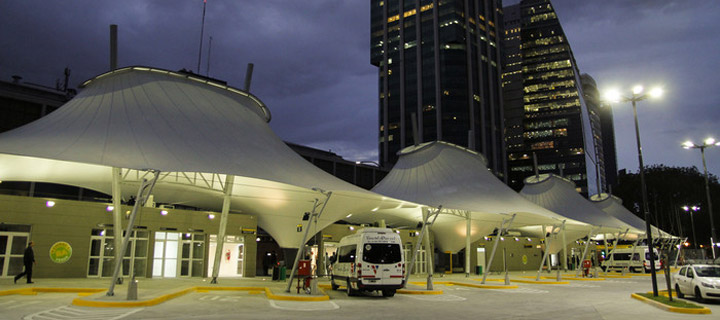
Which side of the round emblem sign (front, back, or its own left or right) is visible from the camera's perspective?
front

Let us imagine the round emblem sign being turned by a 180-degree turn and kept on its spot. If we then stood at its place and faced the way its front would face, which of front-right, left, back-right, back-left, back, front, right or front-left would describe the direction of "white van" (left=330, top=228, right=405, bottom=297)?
back-right

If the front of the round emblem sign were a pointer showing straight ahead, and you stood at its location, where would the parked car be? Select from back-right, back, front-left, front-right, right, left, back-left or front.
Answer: front-left

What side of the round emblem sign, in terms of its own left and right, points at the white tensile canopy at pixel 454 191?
left

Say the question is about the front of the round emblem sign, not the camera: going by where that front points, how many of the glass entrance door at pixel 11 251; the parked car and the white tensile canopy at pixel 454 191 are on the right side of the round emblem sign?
1

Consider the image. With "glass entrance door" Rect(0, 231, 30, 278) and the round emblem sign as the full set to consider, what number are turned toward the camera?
2

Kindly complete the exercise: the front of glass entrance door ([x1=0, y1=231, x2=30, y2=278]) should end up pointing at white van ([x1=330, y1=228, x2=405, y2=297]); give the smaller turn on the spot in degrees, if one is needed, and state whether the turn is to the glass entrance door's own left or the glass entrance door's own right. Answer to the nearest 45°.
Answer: approximately 45° to the glass entrance door's own left

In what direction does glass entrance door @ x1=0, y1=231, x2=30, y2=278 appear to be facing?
toward the camera

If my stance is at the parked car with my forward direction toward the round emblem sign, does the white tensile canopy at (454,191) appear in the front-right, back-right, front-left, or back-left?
front-right

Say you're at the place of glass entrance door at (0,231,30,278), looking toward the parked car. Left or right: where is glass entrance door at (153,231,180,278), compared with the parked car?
left

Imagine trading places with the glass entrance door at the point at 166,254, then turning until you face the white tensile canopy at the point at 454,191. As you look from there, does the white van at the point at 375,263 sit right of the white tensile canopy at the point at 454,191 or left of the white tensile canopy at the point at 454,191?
right
